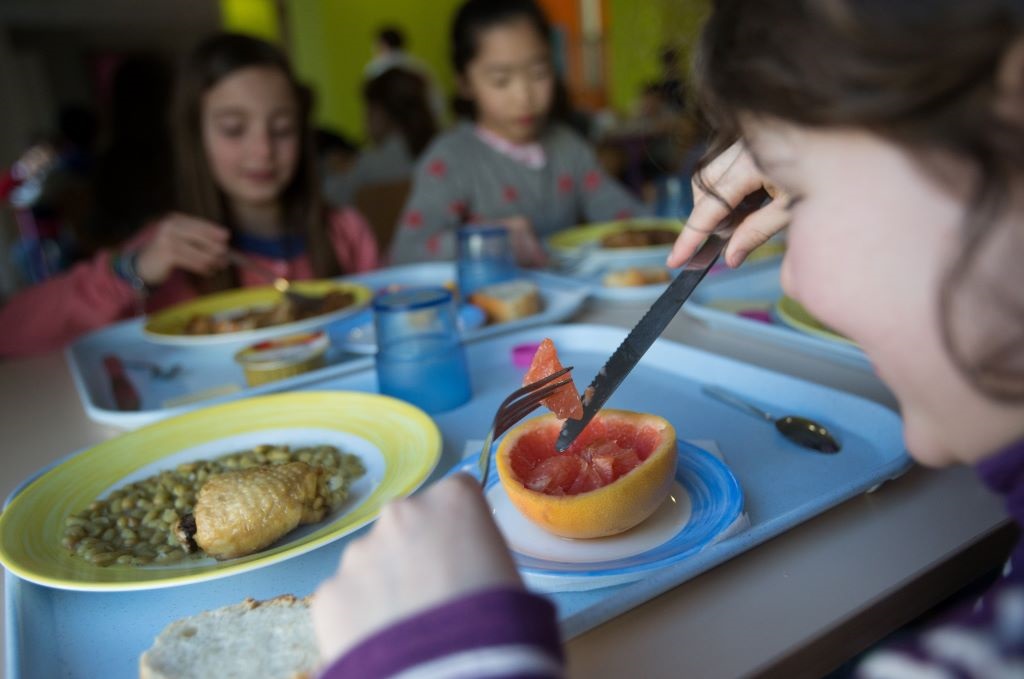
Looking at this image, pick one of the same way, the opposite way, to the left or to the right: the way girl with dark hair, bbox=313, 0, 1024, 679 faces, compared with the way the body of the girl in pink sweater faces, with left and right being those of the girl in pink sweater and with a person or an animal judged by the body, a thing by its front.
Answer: the opposite way

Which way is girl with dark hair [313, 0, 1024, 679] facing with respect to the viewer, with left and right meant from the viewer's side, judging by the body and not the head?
facing away from the viewer and to the left of the viewer

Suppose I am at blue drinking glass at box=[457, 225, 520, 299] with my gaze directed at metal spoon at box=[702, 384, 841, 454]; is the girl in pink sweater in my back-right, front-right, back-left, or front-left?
back-right

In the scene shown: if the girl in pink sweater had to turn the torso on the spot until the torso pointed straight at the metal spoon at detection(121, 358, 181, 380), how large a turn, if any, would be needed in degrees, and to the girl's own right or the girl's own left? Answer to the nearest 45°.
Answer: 0° — they already face it

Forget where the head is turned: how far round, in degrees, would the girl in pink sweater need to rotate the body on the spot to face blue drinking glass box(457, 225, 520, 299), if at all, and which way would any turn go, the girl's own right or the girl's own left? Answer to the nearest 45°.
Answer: approximately 45° to the girl's own left

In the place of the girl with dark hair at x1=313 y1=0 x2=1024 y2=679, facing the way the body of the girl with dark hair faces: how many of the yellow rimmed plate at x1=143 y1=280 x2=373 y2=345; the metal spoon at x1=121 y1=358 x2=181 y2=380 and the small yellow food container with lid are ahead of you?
3

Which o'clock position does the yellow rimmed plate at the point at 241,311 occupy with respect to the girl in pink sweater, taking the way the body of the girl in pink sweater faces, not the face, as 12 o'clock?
The yellow rimmed plate is roughly at 12 o'clock from the girl in pink sweater.

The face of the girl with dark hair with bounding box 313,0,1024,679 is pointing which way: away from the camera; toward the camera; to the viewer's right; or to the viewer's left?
to the viewer's left

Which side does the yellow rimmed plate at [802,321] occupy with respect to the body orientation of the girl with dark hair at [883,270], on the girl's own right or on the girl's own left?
on the girl's own right

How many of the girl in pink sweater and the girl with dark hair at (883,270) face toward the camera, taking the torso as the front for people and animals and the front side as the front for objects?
1
